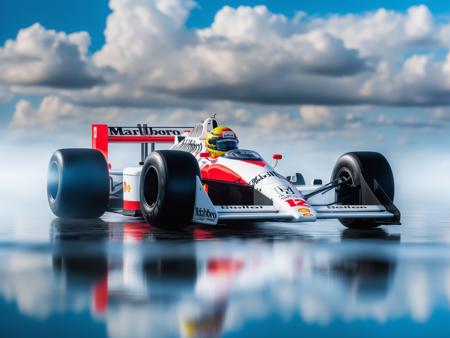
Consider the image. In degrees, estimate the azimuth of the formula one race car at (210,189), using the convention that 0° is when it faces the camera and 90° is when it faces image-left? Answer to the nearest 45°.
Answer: approximately 315°
